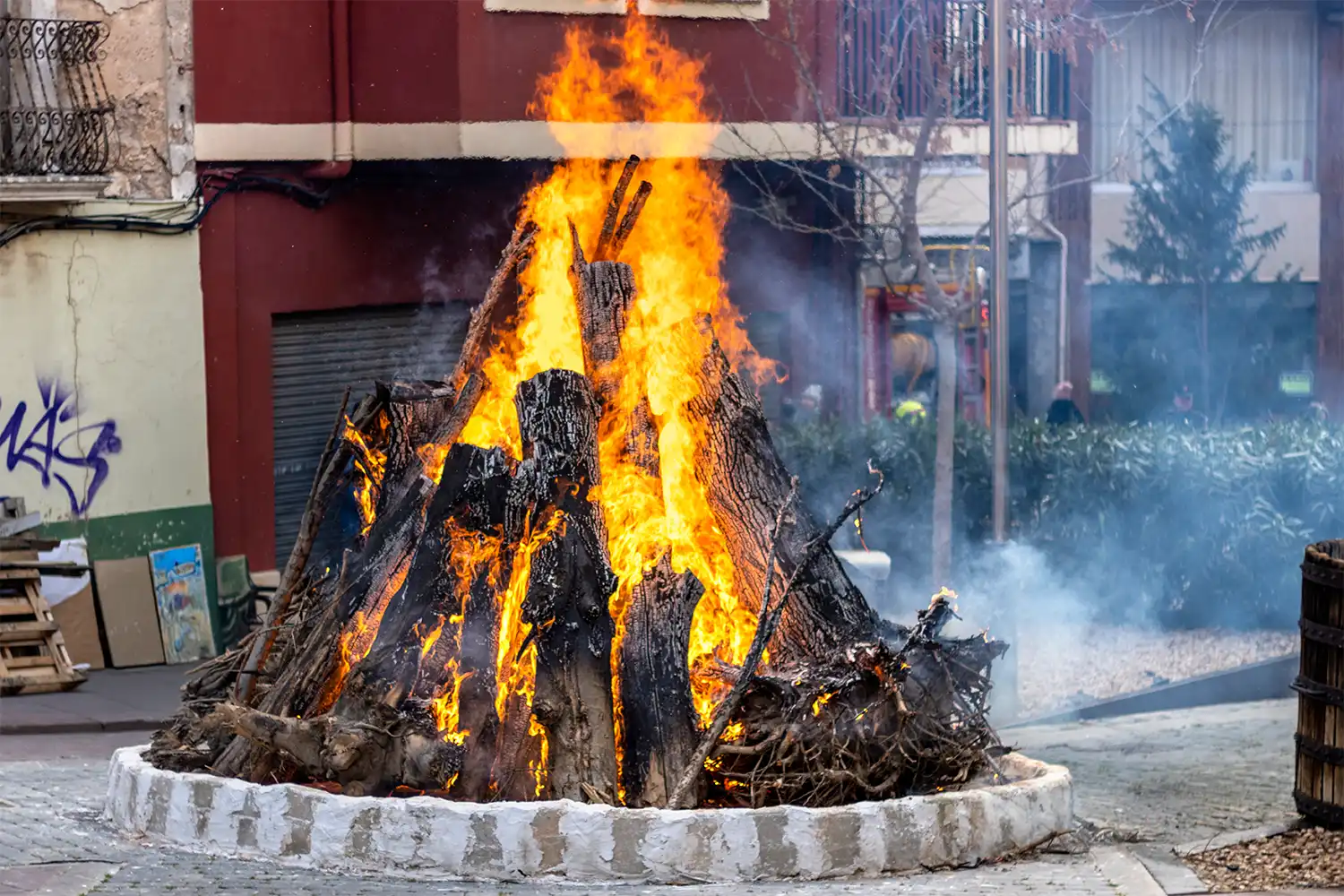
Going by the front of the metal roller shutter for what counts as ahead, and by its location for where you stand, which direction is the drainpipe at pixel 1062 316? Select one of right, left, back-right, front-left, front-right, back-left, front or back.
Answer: back-left

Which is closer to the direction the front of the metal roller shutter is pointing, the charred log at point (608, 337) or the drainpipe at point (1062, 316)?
the charred log

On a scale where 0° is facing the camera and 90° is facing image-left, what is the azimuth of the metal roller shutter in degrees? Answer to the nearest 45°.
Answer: approximately 0°

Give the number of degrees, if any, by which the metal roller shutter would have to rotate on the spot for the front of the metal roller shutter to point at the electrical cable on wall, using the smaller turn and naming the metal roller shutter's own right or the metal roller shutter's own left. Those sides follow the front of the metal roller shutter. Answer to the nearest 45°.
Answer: approximately 45° to the metal roller shutter's own right

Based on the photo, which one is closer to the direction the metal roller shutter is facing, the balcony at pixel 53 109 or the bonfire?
the bonfire

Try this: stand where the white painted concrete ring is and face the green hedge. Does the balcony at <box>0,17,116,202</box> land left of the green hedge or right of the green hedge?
left

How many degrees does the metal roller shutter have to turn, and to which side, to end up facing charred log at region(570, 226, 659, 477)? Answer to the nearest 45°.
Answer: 0° — it already faces it

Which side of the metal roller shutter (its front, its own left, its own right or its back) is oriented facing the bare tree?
left

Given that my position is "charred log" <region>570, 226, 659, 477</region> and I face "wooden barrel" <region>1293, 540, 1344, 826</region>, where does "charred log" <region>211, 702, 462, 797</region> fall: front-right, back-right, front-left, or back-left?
back-right

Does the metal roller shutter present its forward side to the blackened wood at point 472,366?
yes
